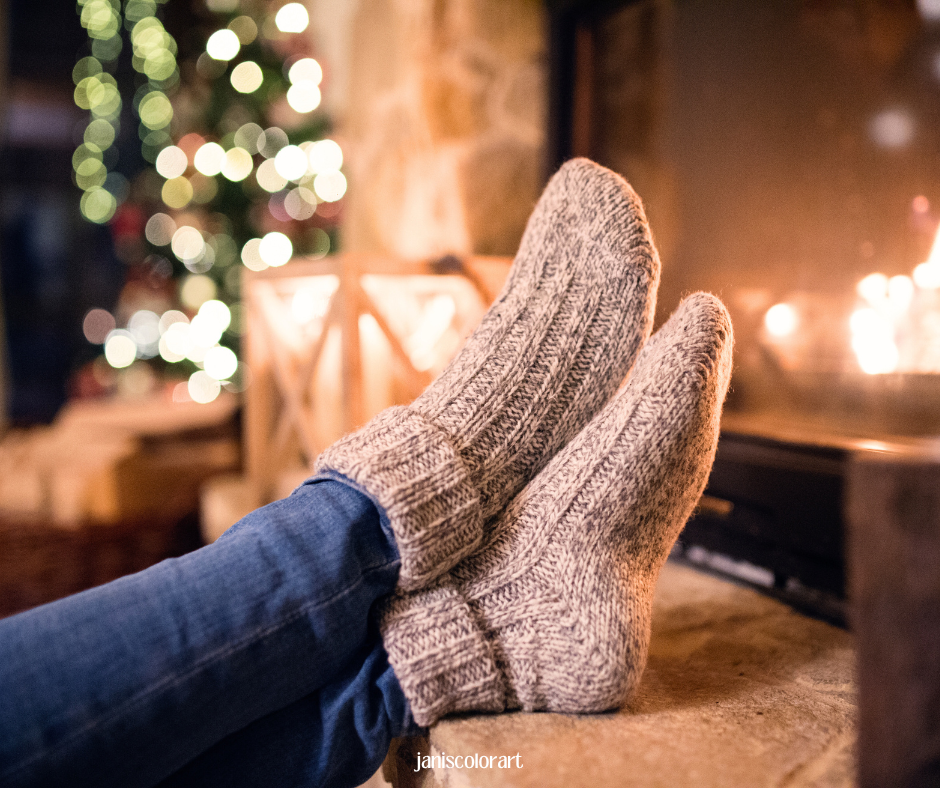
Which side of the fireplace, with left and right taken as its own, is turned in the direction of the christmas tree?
right

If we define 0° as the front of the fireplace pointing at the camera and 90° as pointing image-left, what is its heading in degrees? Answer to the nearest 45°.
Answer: approximately 45°

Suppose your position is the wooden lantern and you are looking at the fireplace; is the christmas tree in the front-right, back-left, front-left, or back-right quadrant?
back-left

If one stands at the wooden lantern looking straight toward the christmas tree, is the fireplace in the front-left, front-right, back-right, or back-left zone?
back-right

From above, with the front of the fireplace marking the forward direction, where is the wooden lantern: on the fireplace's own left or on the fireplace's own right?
on the fireplace's own right
